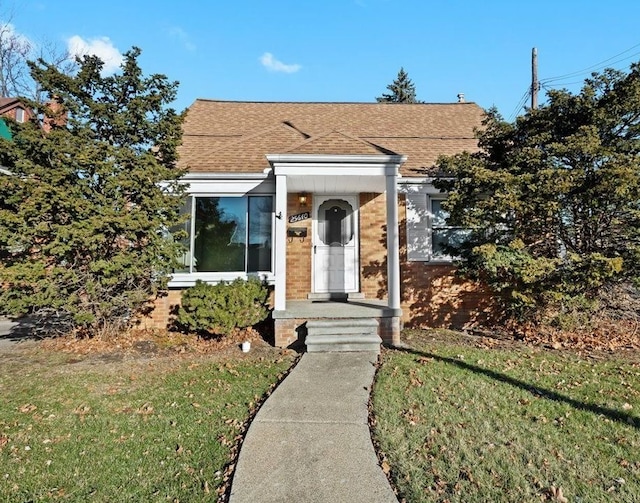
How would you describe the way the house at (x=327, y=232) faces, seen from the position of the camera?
facing the viewer

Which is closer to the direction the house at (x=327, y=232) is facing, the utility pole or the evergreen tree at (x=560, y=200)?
the evergreen tree

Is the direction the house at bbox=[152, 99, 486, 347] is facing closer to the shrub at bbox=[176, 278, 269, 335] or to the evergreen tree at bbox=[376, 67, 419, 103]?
the shrub

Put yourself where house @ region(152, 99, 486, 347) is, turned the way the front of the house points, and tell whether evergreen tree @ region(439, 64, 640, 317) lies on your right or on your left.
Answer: on your left

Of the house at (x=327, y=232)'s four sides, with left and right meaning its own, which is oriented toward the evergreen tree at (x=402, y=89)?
back

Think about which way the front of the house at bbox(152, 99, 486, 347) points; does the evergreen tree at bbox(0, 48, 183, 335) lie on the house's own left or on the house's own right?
on the house's own right

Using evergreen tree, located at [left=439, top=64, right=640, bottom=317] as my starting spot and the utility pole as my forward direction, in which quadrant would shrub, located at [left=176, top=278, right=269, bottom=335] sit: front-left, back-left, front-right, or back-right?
back-left

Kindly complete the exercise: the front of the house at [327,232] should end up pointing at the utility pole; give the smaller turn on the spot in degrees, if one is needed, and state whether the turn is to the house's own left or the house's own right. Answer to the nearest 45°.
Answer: approximately 135° to the house's own left

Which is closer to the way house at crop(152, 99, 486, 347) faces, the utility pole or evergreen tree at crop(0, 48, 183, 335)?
the evergreen tree

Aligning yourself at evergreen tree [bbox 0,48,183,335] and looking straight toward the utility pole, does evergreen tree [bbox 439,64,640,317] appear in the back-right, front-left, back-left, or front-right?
front-right

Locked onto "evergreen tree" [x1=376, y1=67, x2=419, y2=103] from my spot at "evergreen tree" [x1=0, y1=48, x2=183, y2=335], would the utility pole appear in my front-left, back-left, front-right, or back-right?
front-right
